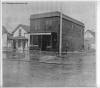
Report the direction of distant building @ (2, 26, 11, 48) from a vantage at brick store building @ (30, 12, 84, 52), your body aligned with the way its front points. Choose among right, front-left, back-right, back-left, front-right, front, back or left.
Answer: front-right

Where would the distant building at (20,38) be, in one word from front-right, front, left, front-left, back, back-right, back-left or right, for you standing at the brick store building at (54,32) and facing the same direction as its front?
front-right

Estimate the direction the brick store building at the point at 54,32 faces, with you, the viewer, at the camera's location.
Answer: facing the viewer and to the left of the viewer
